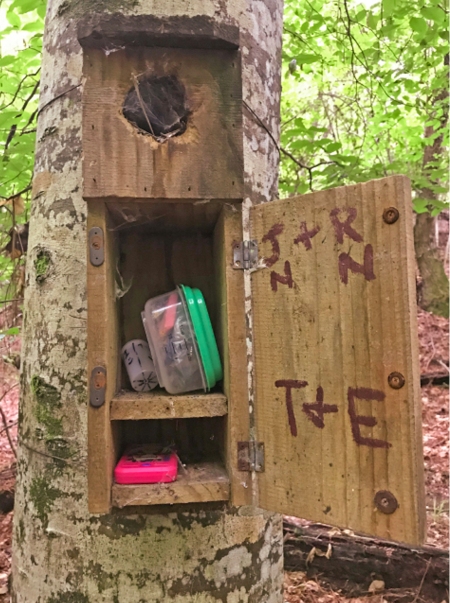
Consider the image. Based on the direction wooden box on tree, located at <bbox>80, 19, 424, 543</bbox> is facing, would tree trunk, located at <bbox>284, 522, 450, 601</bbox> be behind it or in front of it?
behind

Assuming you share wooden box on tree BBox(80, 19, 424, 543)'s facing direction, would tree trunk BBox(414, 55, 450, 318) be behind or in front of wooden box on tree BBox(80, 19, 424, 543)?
behind

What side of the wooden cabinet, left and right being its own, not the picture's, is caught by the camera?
front

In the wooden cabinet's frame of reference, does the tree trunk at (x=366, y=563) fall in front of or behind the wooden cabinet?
behind
